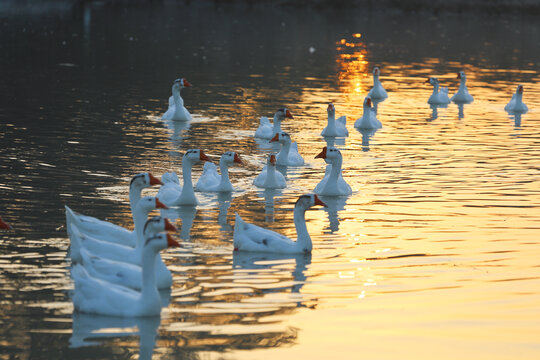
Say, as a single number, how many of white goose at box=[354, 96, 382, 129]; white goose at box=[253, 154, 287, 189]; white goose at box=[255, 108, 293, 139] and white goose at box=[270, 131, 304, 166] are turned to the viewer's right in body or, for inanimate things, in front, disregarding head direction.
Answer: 1

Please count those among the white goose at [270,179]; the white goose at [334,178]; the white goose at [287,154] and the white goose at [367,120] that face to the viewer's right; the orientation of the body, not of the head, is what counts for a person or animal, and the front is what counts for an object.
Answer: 0

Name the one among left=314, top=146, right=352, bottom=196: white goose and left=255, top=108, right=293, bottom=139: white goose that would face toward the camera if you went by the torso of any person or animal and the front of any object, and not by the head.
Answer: left=314, top=146, right=352, bottom=196: white goose

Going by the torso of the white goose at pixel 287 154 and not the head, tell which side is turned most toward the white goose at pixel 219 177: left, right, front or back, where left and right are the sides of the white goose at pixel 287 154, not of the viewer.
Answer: front

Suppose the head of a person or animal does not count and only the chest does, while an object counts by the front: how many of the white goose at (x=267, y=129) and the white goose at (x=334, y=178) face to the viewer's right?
1

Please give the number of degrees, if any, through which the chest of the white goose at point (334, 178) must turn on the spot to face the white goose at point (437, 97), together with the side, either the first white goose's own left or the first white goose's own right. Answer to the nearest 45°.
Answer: approximately 180°

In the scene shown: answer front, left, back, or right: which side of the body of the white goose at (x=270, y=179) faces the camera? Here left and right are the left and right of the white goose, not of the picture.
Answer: front

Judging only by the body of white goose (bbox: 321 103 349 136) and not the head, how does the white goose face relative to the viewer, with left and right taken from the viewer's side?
facing the viewer and to the left of the viewer

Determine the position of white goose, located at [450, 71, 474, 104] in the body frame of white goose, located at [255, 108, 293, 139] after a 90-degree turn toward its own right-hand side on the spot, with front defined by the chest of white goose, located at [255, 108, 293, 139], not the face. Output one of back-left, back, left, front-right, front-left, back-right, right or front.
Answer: back-left

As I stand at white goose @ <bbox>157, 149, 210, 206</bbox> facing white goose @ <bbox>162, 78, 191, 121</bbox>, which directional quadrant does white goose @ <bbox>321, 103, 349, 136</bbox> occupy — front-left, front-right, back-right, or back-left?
front-right
